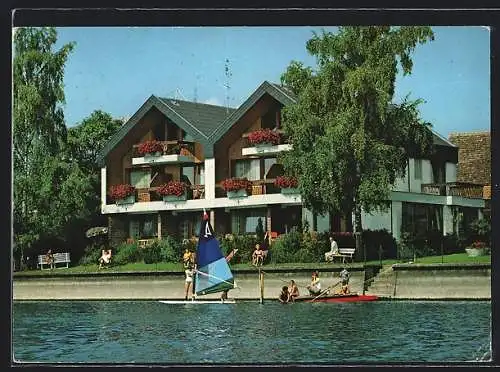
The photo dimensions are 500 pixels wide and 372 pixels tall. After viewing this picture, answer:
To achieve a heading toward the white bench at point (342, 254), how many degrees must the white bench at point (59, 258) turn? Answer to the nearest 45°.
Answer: approximately 90° to its left

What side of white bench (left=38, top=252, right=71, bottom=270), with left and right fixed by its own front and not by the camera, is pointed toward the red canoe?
left

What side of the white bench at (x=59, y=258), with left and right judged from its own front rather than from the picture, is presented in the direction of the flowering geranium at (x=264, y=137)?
left

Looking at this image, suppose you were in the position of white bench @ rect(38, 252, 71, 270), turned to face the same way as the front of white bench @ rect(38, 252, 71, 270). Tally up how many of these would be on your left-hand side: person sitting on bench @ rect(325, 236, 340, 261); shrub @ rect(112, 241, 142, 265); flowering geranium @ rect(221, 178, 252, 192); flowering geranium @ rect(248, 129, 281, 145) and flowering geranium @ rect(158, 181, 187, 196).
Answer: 5

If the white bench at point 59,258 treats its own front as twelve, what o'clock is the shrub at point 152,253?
The shrub is roughly at 9 o'clock from the white bench.

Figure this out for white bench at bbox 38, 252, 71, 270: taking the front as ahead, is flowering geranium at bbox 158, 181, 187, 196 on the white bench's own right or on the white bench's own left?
on the white bench's own left

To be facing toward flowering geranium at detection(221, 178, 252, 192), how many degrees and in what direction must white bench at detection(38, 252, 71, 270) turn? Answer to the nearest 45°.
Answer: approximately 90° to its left

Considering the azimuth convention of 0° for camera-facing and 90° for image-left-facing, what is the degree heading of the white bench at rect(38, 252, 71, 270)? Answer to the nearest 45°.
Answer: approximately 0°
